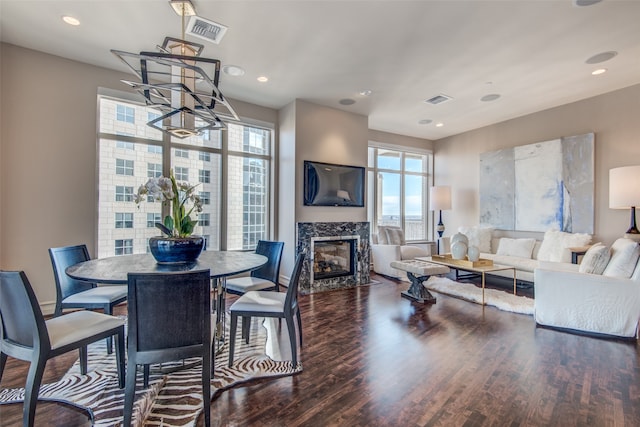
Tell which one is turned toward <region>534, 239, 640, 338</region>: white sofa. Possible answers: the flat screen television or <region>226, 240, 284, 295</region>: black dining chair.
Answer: the flat screen television

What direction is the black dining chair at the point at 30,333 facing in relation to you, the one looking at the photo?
facing away from the viewer and to the right of the viewer

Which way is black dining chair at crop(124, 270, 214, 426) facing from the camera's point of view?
away from the camera

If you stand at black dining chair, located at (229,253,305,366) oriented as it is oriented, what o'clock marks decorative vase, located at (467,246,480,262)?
The decorative vase is roughly at 5 o'clock from the black dining chair.

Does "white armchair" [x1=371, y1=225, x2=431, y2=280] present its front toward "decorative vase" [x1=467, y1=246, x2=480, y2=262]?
yes

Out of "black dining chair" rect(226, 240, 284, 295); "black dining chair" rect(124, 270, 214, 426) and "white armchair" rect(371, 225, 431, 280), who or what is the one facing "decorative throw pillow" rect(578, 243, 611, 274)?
the white armchair

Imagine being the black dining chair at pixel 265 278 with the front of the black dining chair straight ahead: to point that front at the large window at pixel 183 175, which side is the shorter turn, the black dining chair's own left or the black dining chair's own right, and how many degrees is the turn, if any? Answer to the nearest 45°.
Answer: approximately 90° to the black dining chair's own right

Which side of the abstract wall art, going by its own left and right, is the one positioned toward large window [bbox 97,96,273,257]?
front

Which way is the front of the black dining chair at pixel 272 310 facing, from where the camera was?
facing to the left of the viewer

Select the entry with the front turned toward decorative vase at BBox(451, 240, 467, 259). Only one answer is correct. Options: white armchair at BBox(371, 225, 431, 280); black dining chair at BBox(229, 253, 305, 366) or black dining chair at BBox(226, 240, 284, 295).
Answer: the white armchair

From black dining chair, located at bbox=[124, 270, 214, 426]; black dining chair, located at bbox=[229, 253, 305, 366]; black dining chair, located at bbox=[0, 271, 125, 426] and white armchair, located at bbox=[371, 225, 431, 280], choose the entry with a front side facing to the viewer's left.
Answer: black dining chair, located at bbox=[229, 253, 305, 366]

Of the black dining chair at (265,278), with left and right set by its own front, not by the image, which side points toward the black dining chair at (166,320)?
front

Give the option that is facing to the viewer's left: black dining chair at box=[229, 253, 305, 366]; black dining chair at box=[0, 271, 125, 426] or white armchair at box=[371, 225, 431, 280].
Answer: black dining chair at box=[229, 253, 305, 366]

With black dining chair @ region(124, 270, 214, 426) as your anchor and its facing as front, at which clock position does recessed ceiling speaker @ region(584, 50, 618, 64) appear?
The recessed ceiling speaker is roughly at 3 o'clock from the black dining chair.

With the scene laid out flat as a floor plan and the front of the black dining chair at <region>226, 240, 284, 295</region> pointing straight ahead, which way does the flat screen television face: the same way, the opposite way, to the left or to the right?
to the left

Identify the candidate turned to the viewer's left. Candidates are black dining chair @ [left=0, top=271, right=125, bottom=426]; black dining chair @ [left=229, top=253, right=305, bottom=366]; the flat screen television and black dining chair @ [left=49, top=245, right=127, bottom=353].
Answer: black dining chair @ [left=229, top=253, right=305, bottom=366]

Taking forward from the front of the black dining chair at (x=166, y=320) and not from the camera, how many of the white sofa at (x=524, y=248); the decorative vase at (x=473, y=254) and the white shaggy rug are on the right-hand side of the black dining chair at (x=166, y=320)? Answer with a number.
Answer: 3
